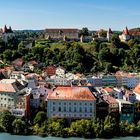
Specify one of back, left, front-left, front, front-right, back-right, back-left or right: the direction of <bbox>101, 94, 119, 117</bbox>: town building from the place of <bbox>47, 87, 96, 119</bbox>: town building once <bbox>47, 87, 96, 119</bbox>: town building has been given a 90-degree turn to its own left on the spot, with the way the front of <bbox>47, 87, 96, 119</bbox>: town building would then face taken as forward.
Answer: front

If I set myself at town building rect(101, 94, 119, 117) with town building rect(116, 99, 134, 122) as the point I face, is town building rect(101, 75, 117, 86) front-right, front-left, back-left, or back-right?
back-left

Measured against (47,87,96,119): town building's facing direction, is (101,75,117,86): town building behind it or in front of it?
behind

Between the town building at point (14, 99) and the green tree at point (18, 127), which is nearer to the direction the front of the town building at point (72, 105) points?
the green tree

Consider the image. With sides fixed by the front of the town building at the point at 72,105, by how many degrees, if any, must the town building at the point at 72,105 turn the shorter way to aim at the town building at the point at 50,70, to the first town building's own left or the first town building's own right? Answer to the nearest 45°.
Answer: approximately 180°

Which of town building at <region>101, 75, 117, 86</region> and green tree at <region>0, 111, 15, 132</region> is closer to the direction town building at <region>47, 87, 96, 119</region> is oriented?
the green tree

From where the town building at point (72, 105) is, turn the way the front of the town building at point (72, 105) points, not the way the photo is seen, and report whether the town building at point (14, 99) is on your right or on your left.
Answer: on your right

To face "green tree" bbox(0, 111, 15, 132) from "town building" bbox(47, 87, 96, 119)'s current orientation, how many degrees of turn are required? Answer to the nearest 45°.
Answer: approximately 90° to its right

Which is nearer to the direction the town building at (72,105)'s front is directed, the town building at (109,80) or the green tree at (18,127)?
the green tree

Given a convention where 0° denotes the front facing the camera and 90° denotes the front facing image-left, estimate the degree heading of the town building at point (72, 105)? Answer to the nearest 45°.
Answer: approximately 0°

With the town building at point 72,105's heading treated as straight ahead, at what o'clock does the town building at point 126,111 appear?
the town building at point 126,111 is roughly at 9 o'clock from the town building at point 72,105.
